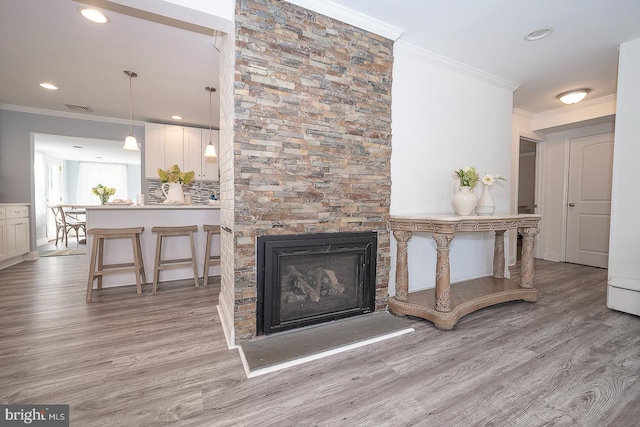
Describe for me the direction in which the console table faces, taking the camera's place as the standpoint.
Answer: facing the viewer and to the right of the viewer

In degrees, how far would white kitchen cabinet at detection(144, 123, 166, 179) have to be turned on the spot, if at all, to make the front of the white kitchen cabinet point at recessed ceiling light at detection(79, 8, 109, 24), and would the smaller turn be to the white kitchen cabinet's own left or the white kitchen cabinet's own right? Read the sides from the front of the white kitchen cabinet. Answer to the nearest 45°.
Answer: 0° — it already faces it

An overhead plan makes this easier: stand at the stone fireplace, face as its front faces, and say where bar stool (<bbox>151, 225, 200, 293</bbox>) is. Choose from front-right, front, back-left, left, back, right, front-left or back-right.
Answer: back

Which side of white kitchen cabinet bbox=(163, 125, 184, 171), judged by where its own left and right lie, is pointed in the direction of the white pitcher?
front

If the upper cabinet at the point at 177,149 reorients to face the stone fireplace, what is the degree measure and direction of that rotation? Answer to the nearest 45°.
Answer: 0° — it already faces it

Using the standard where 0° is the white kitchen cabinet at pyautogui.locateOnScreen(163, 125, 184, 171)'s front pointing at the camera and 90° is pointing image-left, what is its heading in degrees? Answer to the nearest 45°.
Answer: approximately 0°

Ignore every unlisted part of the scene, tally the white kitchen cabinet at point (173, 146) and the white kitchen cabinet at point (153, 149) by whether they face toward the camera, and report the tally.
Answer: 2

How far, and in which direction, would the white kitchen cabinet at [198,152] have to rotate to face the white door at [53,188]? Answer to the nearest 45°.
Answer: approximately 135° to its right

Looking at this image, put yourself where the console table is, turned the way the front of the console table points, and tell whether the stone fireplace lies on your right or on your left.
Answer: on your right

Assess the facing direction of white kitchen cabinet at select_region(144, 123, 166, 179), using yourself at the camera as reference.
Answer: facing the viewer

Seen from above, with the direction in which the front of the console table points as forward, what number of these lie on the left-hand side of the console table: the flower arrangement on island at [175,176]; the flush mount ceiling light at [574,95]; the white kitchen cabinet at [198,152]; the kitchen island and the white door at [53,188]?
1

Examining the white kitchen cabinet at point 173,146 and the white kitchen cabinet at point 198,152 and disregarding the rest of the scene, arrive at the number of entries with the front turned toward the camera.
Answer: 2

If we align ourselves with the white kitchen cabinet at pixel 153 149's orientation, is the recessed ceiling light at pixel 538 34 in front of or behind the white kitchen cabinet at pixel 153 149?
in front

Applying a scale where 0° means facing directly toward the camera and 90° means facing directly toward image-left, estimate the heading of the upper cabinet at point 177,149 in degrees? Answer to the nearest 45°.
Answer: approximately 0°
